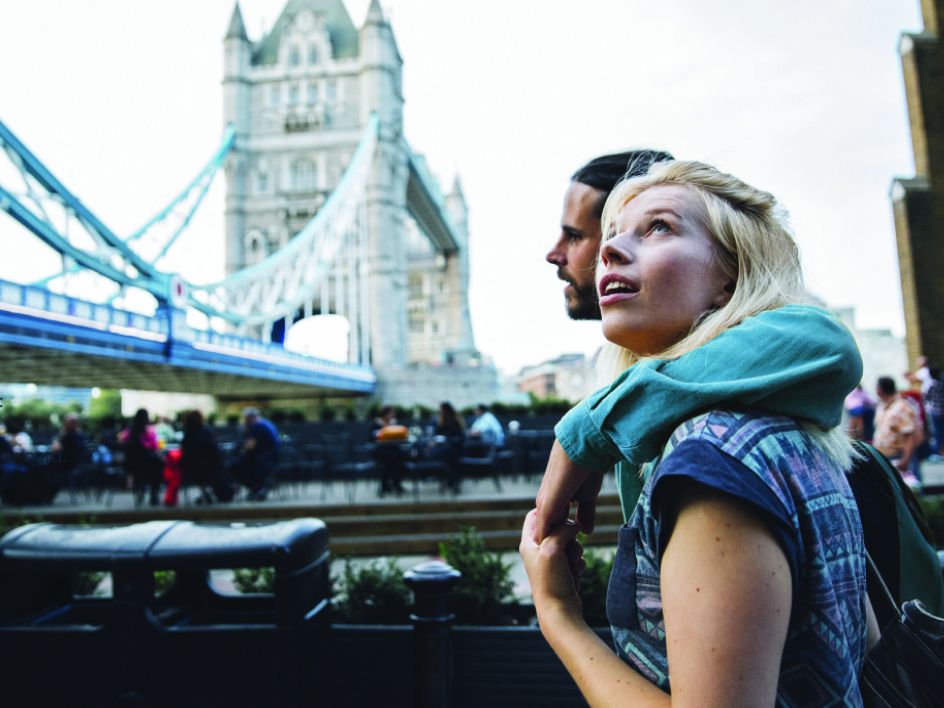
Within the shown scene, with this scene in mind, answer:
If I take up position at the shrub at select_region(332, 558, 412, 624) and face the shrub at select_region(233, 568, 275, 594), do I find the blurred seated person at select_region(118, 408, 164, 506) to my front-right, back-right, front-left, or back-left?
front-right

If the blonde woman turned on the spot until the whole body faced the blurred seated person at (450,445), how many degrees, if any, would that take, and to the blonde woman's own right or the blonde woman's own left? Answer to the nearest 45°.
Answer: approximately 90° to the blonde woman's own right

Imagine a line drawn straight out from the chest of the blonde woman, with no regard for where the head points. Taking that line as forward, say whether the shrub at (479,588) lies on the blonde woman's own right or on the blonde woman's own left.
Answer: on the blonde woman's own right

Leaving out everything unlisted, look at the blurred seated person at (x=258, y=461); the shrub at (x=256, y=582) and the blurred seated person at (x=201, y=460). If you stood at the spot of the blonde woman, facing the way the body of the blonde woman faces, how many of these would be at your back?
0

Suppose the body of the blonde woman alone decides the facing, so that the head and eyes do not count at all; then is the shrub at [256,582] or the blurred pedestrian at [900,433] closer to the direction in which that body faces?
the shrub

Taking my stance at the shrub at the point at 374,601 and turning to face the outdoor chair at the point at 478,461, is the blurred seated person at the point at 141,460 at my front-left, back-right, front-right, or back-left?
front-left

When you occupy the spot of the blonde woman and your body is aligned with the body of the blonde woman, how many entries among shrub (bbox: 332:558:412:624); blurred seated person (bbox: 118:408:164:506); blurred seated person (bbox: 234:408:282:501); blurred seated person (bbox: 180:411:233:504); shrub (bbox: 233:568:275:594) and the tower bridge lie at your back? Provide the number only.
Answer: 0

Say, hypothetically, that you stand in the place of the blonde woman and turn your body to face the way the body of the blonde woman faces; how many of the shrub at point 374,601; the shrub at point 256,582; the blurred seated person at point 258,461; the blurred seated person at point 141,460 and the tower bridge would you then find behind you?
0

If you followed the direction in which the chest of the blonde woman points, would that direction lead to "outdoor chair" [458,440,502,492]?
no

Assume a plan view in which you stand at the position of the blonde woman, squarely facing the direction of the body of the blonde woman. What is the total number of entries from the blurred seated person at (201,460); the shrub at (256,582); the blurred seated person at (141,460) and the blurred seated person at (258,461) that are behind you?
0

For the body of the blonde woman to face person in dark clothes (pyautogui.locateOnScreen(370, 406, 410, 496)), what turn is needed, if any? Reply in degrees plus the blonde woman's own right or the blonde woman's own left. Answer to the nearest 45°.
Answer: approximately 45° to the blonde woman's own right

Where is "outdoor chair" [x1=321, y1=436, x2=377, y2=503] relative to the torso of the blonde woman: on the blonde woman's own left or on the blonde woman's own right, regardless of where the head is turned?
on the blonde woman's own right

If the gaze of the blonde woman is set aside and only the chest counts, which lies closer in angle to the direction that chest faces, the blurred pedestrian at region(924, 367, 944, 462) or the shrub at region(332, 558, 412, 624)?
the shrub

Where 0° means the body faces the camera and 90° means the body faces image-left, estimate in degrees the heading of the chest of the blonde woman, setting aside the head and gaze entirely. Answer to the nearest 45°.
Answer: approximately 90°

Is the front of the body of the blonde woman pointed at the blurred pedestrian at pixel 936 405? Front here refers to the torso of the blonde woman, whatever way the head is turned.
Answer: no

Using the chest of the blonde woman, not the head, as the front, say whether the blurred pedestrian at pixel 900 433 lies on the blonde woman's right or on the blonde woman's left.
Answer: on the blonde woman's right

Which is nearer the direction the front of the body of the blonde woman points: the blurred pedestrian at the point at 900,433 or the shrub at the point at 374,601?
the shrub

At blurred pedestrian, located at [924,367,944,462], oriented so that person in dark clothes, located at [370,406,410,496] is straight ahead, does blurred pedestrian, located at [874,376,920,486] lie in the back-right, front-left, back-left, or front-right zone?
front-left
